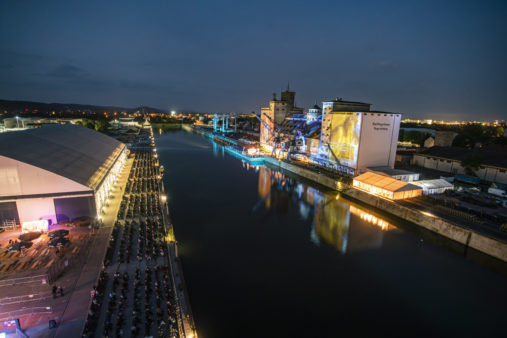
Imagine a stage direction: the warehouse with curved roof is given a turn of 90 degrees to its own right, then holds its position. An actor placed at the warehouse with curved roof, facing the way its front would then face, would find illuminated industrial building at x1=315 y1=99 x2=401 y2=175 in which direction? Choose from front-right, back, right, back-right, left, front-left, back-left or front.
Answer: back

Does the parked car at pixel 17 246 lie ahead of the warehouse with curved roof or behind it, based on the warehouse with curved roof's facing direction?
ahead

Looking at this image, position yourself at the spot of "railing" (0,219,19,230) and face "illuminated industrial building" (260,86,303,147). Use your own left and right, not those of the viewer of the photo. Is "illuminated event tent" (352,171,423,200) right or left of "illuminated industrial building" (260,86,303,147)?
right

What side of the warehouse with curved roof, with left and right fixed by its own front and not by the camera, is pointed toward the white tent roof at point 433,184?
left

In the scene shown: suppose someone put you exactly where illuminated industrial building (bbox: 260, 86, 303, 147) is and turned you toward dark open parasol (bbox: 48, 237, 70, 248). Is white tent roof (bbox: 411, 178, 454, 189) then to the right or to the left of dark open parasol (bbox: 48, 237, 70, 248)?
left

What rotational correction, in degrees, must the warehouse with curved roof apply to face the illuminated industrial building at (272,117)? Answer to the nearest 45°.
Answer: approximately 135° to its left

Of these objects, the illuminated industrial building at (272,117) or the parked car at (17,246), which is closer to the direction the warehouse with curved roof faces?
the parked car

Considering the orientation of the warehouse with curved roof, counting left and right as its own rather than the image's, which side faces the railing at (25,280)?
front

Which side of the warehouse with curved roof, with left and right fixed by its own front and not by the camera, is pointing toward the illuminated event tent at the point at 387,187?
left

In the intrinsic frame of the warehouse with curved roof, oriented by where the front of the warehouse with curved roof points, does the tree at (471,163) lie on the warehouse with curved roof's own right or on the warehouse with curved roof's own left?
on the warehouse with curved roof's own left

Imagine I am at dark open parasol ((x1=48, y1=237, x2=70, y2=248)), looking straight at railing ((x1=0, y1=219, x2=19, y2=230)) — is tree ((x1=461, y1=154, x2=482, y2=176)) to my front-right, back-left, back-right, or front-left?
back-right

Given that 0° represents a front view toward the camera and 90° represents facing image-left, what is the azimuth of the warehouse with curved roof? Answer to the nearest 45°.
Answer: approximately 0°
